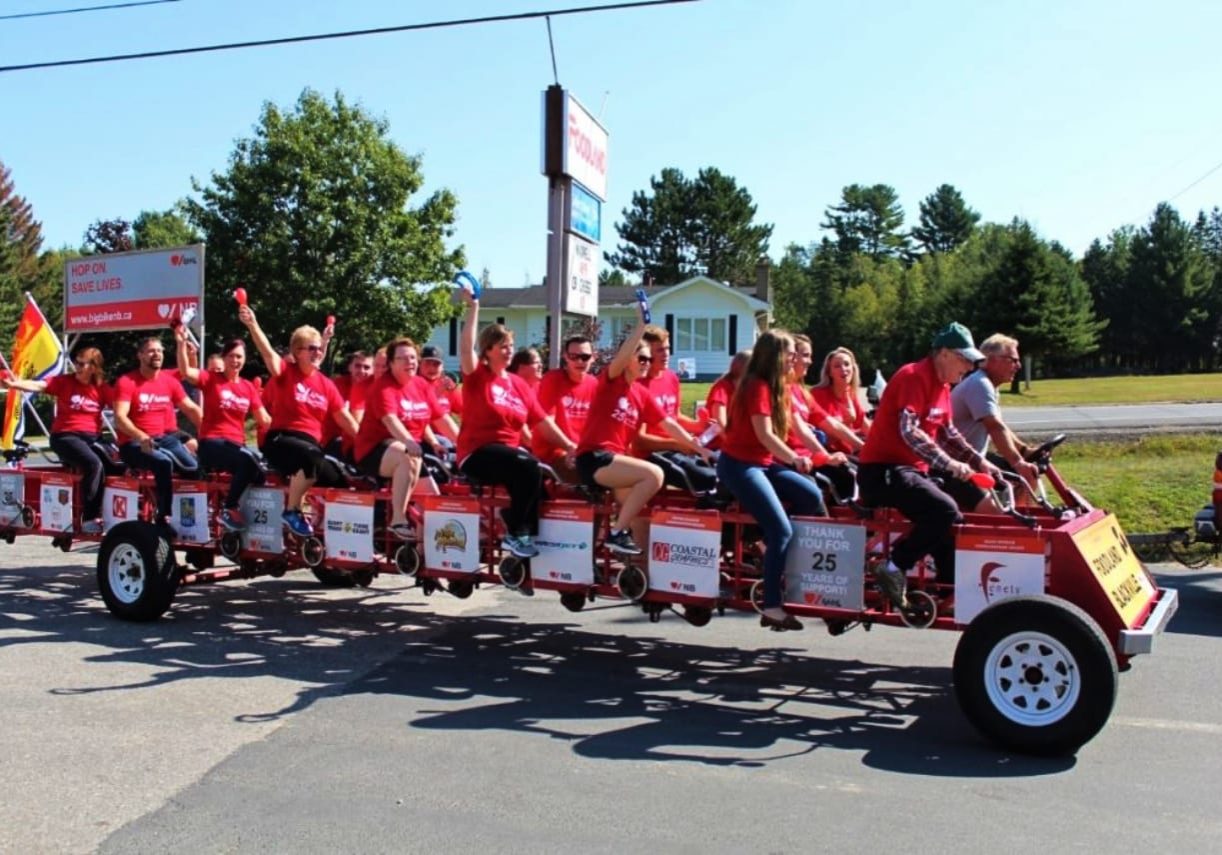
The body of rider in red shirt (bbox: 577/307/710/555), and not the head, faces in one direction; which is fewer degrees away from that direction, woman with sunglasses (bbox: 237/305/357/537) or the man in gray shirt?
the man in gray shirt

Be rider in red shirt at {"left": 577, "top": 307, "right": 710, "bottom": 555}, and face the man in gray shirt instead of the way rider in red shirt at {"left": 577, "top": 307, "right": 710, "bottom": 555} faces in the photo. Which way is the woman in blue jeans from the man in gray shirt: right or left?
right

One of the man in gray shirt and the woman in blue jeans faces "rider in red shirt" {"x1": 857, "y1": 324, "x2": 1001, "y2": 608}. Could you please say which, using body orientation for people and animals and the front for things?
the woman in blue jeans

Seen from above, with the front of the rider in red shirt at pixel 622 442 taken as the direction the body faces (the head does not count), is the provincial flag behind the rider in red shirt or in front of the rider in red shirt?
behind

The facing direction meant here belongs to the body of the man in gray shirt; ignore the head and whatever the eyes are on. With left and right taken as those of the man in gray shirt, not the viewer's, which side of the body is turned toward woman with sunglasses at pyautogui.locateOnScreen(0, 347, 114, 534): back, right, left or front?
back

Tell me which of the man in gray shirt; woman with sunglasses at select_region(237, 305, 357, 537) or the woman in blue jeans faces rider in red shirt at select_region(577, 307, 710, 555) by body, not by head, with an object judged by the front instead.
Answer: the woman with sunglasses

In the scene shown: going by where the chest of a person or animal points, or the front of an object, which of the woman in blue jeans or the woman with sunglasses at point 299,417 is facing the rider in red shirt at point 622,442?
the woman with sunglasses

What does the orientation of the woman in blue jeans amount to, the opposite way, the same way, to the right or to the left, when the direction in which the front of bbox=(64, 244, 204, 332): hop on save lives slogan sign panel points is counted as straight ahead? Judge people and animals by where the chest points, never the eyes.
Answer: to the left

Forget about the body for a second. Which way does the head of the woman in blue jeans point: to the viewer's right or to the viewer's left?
to the viewer's right

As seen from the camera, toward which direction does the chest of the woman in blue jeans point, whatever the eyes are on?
to the viewer's right

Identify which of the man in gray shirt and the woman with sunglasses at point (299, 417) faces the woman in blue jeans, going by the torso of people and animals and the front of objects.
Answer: the woman with sunglasses

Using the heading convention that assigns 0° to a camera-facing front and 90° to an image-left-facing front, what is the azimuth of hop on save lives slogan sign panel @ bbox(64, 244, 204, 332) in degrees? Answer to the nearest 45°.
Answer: approximately 45°

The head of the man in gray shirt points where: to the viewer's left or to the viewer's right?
to the viewer's right

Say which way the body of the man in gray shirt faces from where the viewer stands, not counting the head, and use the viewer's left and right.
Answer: facing to the right of the viewer
